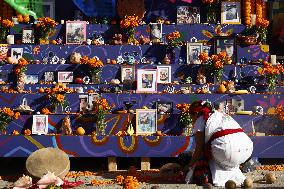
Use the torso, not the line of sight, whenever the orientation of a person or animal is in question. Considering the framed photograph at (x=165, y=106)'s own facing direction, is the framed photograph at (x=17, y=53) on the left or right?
on its right

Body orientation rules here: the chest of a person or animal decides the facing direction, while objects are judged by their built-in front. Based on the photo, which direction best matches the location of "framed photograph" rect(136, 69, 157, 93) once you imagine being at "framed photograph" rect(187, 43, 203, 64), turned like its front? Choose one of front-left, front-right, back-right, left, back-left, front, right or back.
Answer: front-right

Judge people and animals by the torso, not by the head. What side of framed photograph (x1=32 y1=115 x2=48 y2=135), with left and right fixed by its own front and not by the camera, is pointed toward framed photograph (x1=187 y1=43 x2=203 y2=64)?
left

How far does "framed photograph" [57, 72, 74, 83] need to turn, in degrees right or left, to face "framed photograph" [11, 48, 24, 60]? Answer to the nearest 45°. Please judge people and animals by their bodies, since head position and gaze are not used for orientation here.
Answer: approximately 135° to its right

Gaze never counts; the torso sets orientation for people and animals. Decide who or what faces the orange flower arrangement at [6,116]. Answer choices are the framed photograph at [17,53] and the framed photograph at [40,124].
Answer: the framed photograph at [17,53]

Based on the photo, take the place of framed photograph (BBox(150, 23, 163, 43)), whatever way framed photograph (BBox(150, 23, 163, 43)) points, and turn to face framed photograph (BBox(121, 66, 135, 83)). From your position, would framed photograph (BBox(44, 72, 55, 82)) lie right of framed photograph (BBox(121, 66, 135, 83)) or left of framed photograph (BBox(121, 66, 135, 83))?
right

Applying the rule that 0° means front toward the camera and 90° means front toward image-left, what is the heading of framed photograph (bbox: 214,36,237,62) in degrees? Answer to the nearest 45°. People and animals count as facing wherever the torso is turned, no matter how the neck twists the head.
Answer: approximately 0°

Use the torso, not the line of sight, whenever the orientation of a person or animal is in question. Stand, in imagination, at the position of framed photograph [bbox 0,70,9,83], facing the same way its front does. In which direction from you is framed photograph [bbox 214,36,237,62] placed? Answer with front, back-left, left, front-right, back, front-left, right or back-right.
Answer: left

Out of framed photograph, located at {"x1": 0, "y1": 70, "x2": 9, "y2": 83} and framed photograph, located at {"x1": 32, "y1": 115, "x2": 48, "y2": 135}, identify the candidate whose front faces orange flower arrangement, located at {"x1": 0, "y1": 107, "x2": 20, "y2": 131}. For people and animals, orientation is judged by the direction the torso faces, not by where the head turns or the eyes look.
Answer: framed photograph, located at {"x1": 0, "y1": 70, "x2": 9, "y2": 83}

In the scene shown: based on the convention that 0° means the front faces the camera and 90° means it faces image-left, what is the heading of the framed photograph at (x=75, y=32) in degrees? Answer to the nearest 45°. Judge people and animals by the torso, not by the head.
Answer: approximately 0°

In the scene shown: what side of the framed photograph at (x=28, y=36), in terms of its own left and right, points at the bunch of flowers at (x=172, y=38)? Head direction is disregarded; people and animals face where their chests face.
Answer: left
